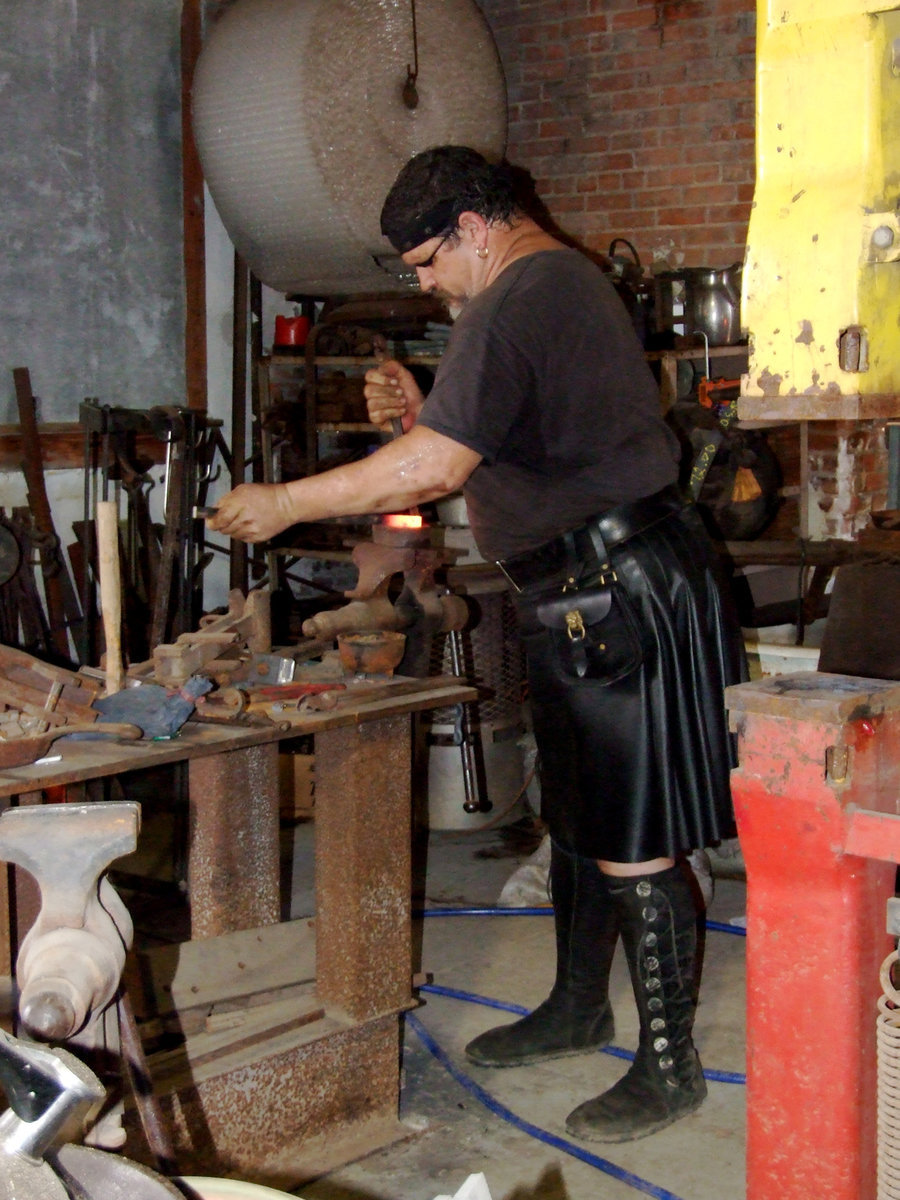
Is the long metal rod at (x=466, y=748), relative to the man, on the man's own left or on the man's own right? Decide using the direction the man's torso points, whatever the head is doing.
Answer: on the man's own right

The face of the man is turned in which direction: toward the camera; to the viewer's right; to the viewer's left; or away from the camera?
to the viewer's left

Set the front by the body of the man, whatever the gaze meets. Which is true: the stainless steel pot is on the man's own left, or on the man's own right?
on the man's own right

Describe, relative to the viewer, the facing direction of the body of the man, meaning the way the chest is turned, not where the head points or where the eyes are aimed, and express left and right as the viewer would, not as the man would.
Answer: facing to the left of the viewer

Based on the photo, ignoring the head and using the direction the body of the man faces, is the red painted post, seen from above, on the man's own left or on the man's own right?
on the man's own left

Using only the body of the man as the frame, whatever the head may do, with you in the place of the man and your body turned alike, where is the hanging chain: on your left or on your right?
on your right

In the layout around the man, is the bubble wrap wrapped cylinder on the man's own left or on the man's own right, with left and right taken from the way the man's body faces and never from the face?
on the man's own right
